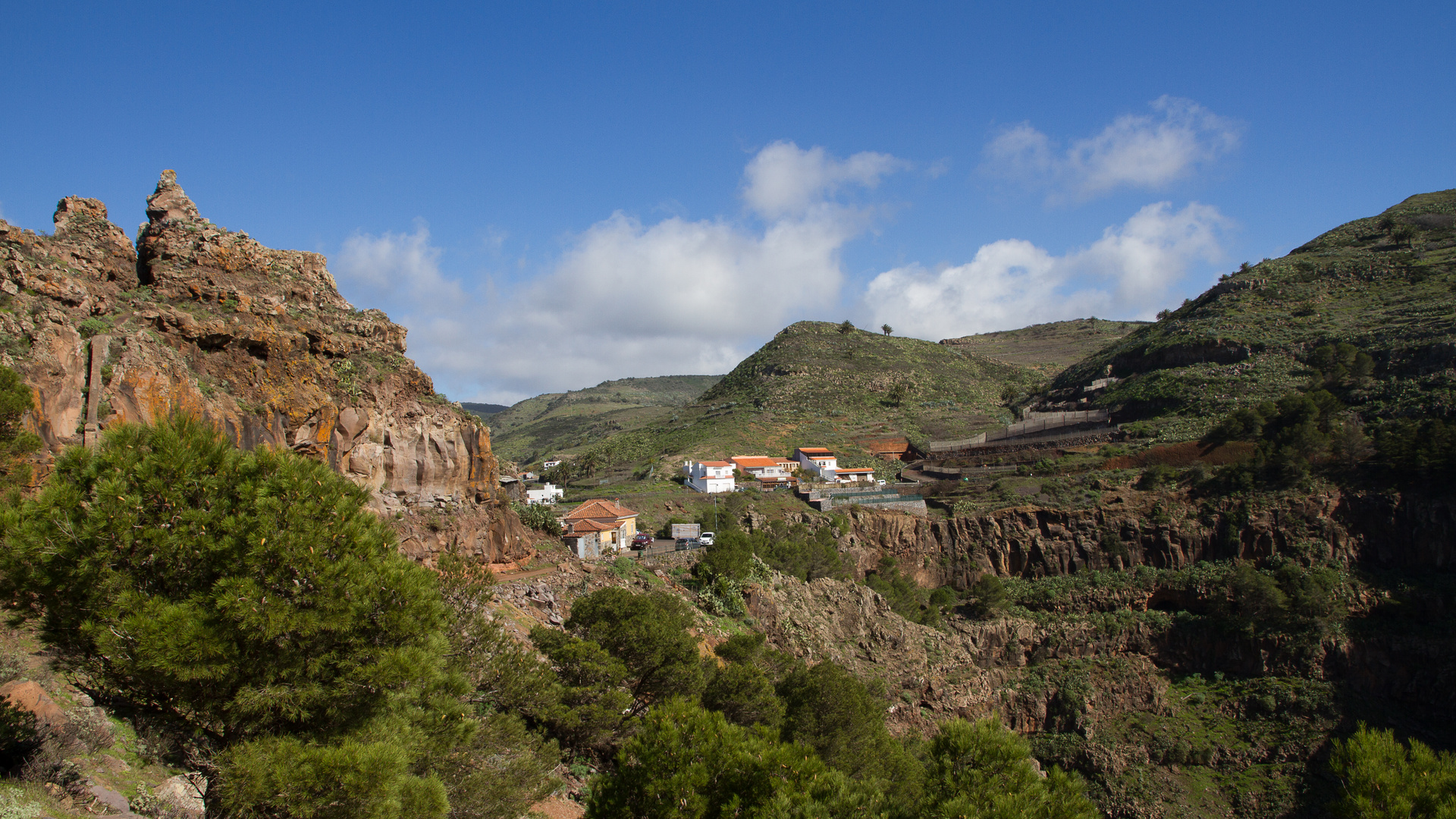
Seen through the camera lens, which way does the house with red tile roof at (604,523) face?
facing the viewer and to the right of the viewer

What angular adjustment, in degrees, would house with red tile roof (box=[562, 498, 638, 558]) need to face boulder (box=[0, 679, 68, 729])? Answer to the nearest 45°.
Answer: approximately 45° to its right

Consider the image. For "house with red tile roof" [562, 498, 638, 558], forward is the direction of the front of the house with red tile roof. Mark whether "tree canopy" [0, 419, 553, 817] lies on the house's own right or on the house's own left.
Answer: on the house's own right

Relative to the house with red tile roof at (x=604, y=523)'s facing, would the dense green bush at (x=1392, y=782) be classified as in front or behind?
in front

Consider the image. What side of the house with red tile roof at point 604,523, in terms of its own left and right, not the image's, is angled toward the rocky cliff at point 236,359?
right

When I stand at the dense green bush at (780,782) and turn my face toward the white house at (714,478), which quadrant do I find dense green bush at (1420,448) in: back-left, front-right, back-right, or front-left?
front-right

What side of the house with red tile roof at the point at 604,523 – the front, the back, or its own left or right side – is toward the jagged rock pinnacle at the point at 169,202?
right

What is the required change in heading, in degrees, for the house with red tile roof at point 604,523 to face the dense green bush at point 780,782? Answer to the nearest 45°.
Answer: approximately 45° to its right

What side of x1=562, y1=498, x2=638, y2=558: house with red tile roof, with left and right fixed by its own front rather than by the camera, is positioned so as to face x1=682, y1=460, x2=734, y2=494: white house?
left

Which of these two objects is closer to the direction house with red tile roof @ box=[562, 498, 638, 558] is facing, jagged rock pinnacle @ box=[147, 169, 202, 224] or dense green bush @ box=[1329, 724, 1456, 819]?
the dense green bush

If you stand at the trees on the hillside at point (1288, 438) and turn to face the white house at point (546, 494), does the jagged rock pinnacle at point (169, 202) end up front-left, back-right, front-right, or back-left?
front-left

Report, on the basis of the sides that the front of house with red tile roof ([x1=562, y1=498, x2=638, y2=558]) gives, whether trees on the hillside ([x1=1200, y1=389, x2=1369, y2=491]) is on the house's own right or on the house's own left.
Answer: on the house's own left

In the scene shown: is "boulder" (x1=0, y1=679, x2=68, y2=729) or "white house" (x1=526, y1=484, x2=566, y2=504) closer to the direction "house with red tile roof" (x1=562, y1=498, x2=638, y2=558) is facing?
the boulder

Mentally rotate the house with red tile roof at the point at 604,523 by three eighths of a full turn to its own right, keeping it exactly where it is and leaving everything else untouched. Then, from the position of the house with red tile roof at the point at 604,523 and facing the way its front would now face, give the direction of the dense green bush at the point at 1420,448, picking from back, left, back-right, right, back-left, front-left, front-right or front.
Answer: back

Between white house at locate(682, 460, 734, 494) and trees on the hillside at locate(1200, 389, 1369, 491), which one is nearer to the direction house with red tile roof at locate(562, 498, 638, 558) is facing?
the trees on the hillside
